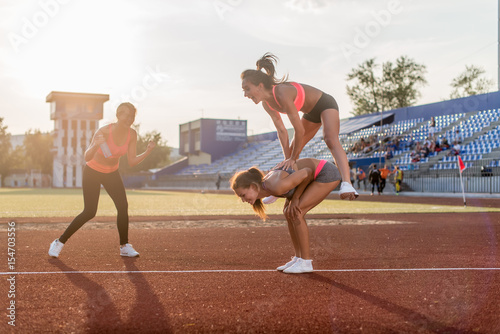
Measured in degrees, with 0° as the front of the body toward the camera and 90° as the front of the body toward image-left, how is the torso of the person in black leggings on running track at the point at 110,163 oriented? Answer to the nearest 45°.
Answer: approximately 315°

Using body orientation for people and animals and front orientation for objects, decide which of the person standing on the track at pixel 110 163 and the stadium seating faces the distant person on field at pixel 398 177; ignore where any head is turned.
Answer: the stadium seating

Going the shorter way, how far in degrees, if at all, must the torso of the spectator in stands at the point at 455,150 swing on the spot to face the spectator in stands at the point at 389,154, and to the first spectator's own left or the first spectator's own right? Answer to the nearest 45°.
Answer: approximately 90° to the first spectator's own right

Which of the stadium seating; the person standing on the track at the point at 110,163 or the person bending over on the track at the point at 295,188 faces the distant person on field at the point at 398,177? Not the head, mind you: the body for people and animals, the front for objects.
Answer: the stadium seating

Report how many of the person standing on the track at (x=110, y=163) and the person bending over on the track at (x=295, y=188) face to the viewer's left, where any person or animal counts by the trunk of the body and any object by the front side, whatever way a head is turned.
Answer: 1

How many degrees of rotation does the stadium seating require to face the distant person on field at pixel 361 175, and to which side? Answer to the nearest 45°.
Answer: approximately 45° to its right

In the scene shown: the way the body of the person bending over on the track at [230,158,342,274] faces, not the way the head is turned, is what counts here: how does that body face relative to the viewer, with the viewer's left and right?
facing to the left of the viewer

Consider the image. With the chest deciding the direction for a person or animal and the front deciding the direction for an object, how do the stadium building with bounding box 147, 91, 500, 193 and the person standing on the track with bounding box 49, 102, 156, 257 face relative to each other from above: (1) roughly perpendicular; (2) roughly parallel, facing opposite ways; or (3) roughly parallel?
roughly perpendicular
